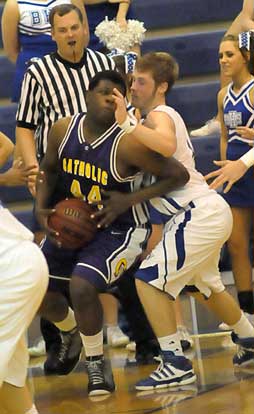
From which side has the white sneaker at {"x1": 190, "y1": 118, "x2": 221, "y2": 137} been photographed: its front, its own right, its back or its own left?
left

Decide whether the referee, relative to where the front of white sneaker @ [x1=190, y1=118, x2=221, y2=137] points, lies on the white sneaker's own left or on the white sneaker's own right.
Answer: on the white sneaker's own left

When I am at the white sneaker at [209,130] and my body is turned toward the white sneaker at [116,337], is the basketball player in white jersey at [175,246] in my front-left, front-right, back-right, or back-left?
front-left

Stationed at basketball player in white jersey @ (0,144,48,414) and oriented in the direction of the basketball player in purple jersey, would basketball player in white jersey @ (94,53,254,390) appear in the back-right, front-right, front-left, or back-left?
front-right

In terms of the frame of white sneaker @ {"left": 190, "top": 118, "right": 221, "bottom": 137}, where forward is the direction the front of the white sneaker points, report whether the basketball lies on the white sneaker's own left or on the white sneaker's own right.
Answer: on the white sneaker's own left

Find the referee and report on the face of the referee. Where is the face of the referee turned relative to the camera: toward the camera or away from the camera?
toward the camera

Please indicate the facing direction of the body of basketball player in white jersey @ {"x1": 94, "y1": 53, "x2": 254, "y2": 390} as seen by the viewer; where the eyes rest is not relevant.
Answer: to the viewer's left

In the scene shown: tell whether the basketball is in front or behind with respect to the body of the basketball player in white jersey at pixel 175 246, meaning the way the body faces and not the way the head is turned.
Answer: in front

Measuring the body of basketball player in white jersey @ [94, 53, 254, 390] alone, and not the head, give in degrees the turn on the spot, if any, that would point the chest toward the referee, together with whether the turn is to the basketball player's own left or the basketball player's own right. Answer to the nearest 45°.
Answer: approximately 45° to the basketball player's own right

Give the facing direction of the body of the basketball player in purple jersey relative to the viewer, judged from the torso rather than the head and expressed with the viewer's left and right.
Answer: facing the viewer and to the left of the viewer
